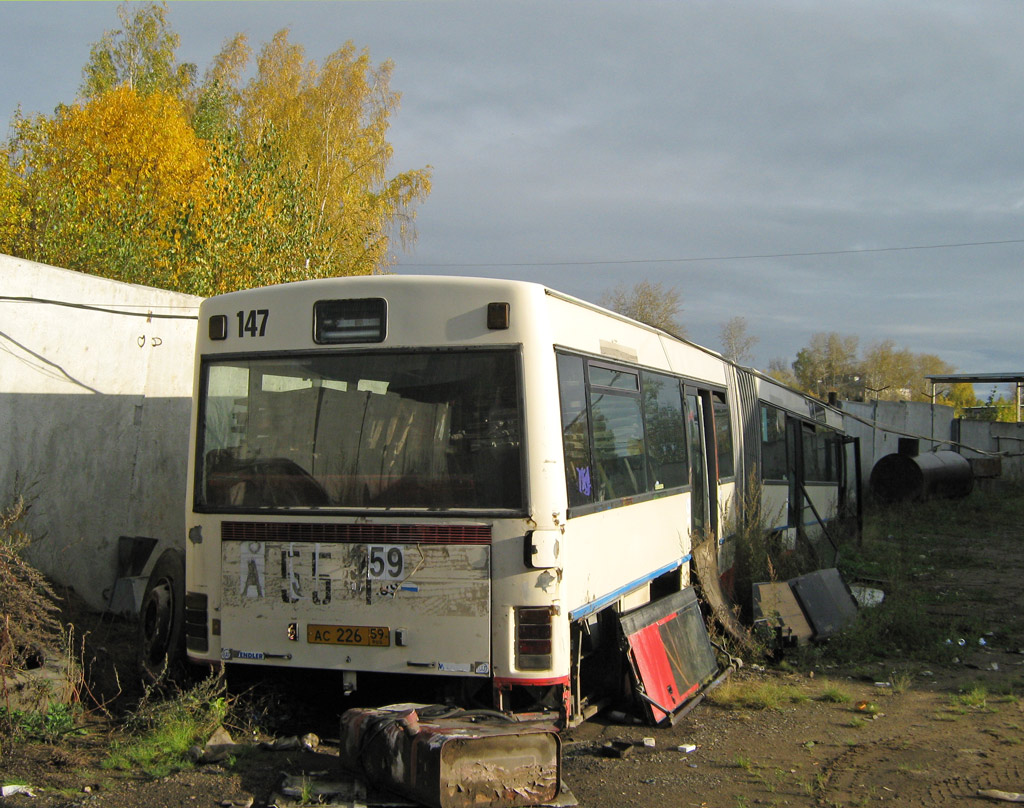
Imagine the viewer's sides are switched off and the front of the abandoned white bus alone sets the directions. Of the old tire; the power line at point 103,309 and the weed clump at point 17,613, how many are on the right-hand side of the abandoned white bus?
0

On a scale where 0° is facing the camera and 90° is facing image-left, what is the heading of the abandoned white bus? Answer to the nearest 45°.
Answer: approximately 225°

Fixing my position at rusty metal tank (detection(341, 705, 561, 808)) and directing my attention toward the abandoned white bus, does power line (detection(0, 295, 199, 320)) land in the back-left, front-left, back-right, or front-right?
front-left

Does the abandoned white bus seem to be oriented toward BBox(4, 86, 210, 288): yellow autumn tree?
no

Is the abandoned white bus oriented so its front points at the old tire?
no

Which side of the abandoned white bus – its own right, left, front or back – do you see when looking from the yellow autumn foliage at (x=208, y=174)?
left

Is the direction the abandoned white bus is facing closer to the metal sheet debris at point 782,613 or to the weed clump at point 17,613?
the metal sheet debris

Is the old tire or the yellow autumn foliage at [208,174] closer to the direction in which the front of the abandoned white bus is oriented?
the yellow autumn foliage

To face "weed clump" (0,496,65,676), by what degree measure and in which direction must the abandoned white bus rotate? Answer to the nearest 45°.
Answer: approximately 135° to its left
